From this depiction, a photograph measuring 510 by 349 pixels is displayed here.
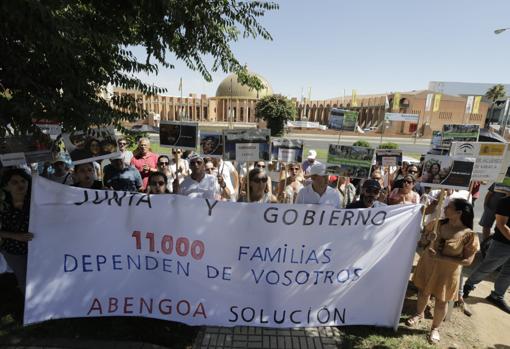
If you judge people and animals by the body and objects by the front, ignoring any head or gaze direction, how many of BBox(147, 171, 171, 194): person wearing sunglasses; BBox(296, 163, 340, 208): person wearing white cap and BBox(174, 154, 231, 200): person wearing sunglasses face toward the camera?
3

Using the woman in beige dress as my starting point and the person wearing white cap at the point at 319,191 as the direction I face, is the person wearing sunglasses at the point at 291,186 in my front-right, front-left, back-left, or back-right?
front-right

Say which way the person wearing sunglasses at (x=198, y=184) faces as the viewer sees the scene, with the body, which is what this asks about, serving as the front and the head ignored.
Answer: toward the camera

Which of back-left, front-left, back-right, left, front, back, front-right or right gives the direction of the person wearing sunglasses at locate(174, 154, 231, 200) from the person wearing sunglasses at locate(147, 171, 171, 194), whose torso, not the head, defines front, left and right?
back-left

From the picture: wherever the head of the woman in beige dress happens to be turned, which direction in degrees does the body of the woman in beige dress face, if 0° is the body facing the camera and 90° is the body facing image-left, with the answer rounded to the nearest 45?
approximately 45°

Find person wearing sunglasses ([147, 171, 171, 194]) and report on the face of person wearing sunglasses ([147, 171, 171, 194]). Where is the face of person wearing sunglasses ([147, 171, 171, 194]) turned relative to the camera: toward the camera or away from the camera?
toward the camera

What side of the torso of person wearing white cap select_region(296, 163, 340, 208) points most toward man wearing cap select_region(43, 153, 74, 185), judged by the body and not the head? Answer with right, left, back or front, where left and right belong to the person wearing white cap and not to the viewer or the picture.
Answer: right

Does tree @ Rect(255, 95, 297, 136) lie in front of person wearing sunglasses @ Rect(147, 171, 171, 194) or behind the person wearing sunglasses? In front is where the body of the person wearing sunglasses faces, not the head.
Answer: behind

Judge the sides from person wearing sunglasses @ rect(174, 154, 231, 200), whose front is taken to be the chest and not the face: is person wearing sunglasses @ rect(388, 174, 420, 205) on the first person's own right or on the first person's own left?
on the first person's own left

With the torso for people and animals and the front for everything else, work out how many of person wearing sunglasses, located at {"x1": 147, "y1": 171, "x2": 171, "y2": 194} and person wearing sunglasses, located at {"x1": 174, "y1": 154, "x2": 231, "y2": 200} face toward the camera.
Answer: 2
